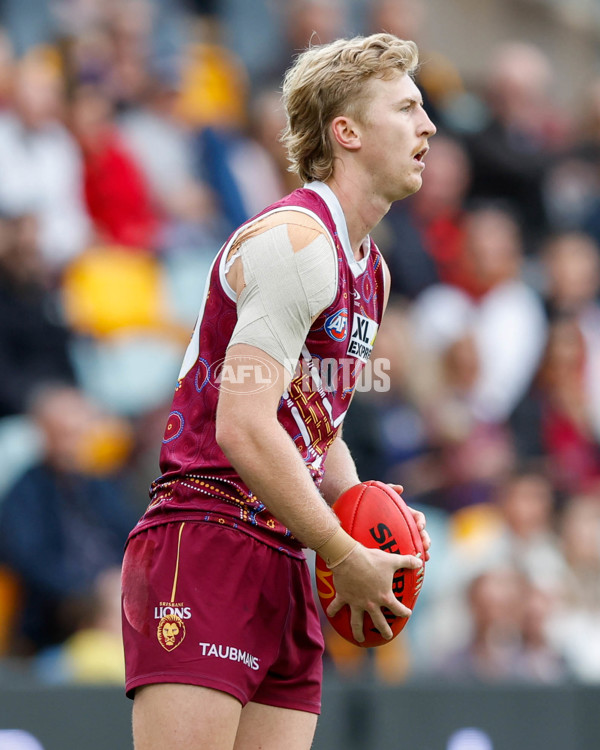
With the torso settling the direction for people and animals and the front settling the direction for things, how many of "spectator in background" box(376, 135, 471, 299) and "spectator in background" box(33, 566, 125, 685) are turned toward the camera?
2

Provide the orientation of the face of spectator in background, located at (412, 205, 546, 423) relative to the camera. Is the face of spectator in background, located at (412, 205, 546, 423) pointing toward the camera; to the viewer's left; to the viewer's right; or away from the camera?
toward the camera

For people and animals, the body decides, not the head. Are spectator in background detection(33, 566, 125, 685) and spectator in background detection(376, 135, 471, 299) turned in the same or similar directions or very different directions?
same or similar directions

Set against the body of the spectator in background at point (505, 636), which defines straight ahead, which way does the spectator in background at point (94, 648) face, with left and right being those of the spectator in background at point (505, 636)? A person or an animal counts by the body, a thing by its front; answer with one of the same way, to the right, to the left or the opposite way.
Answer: the same way

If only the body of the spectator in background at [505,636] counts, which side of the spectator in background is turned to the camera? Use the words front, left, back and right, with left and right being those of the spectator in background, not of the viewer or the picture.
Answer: front

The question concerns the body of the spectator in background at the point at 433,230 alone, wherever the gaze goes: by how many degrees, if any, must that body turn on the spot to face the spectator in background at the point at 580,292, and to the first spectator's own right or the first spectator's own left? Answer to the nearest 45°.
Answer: approximately 90° to the first spectator's own left

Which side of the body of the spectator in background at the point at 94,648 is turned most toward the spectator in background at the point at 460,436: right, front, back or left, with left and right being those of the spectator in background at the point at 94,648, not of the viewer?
left

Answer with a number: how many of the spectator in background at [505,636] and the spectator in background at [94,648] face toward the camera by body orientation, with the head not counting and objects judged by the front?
2

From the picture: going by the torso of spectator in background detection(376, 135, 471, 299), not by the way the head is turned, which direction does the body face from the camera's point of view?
toward the camera

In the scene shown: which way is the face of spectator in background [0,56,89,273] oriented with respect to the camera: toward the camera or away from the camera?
toward the camera

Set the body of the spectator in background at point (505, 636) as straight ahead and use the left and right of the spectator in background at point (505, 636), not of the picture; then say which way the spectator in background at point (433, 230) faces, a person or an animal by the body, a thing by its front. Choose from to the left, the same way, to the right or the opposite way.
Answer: the same way
